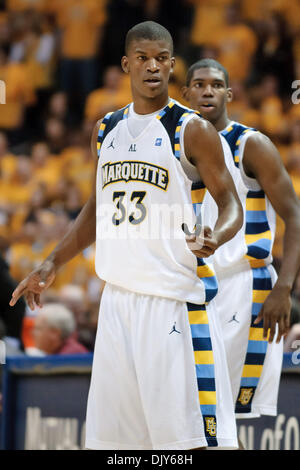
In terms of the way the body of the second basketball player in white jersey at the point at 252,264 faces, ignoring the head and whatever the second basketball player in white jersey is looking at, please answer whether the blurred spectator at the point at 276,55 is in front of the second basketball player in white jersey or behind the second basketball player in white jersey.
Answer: behind

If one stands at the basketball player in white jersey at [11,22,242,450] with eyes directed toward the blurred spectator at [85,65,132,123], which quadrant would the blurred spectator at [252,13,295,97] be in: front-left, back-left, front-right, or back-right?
front-right

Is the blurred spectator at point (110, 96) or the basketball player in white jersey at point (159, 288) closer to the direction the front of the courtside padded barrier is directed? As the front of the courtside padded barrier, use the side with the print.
the basketball player in white jersey

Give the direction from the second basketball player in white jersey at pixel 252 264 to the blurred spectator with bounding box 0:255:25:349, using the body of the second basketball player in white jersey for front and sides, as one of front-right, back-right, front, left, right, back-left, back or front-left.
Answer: right

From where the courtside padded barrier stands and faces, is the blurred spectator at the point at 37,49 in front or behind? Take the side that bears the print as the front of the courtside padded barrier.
behind

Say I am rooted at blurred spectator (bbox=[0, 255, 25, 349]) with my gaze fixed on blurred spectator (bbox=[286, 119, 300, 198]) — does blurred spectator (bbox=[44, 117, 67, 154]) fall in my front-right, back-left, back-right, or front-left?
front-left

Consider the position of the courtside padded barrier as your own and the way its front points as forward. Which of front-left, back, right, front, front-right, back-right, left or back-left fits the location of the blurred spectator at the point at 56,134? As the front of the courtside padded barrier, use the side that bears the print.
back

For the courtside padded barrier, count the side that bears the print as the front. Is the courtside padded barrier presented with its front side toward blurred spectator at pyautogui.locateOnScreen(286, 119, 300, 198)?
no

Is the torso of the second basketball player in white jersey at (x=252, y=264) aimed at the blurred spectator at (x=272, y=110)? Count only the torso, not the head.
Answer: no

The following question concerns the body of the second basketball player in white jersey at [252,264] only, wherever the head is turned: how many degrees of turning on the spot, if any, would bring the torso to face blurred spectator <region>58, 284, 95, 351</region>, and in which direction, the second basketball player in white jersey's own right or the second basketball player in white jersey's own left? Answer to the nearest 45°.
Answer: approximately 90° to the second basketball player in white jersey's own right

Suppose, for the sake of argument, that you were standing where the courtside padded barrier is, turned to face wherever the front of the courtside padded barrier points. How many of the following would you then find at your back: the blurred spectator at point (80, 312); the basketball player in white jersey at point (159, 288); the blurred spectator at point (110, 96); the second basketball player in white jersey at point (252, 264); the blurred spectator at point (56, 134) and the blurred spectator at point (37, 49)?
4

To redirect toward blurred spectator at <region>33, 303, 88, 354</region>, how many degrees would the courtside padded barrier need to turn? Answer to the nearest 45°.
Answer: approximately 180°

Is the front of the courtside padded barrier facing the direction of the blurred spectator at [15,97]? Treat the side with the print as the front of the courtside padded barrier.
no

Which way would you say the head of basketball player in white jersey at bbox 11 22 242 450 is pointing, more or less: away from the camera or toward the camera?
toward the camera

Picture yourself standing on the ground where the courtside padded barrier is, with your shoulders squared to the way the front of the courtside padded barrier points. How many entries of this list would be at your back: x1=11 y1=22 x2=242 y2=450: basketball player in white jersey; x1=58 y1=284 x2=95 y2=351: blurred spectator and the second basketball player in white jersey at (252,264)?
1

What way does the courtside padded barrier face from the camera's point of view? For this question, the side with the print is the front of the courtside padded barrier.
toward the camera

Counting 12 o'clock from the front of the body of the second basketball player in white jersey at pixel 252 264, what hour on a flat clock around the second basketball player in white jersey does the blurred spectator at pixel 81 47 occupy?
The blurred spectator is roughly at 4 o'clock from the second basketball player in white jersey.

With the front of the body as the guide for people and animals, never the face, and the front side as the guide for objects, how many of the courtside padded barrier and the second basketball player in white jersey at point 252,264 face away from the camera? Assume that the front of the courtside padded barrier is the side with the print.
0
